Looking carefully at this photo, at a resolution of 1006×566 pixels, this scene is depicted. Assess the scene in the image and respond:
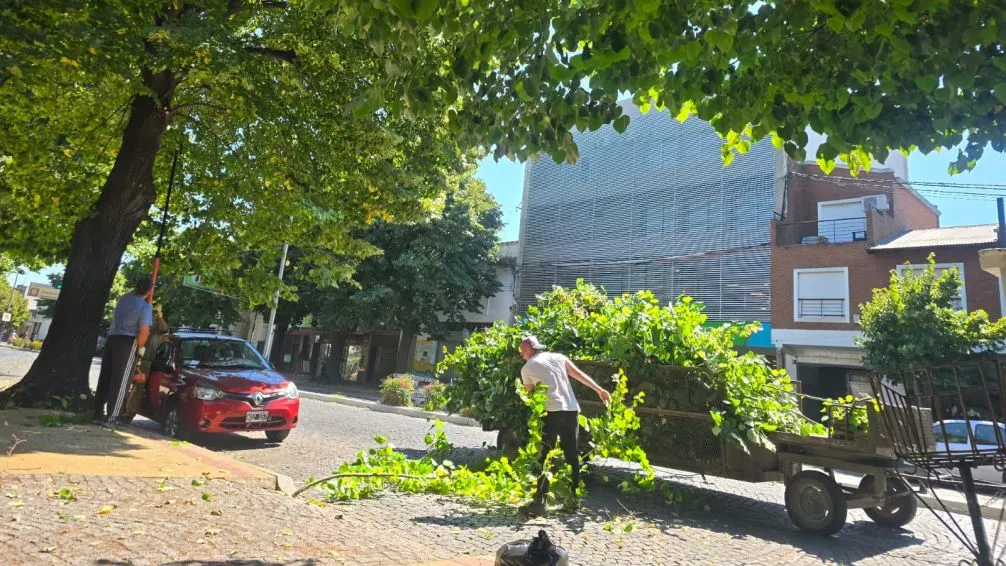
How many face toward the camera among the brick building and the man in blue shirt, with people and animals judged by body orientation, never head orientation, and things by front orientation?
1

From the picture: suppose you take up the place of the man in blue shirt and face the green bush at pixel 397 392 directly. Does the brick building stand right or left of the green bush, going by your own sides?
right

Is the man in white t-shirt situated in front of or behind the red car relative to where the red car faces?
in front

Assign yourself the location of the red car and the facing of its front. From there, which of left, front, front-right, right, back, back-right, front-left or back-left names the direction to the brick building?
front-left

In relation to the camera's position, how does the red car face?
facing the viewer and to the right of the viewer

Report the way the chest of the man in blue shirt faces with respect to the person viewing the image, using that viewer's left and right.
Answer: facing away from the viewer and to the right of the viewer

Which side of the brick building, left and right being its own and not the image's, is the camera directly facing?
front

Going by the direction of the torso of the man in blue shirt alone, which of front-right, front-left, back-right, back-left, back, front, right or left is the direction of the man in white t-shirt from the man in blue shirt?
right

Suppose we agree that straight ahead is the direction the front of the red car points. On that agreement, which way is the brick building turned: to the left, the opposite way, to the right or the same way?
to the right

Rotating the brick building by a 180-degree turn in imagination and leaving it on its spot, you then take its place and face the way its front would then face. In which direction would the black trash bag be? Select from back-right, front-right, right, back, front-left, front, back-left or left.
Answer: back

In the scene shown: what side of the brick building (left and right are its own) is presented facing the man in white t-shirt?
front

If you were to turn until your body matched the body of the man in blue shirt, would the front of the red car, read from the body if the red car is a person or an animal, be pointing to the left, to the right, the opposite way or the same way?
to the right

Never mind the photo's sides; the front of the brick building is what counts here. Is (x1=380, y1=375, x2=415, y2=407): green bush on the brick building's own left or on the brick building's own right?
on the brick building's own right
